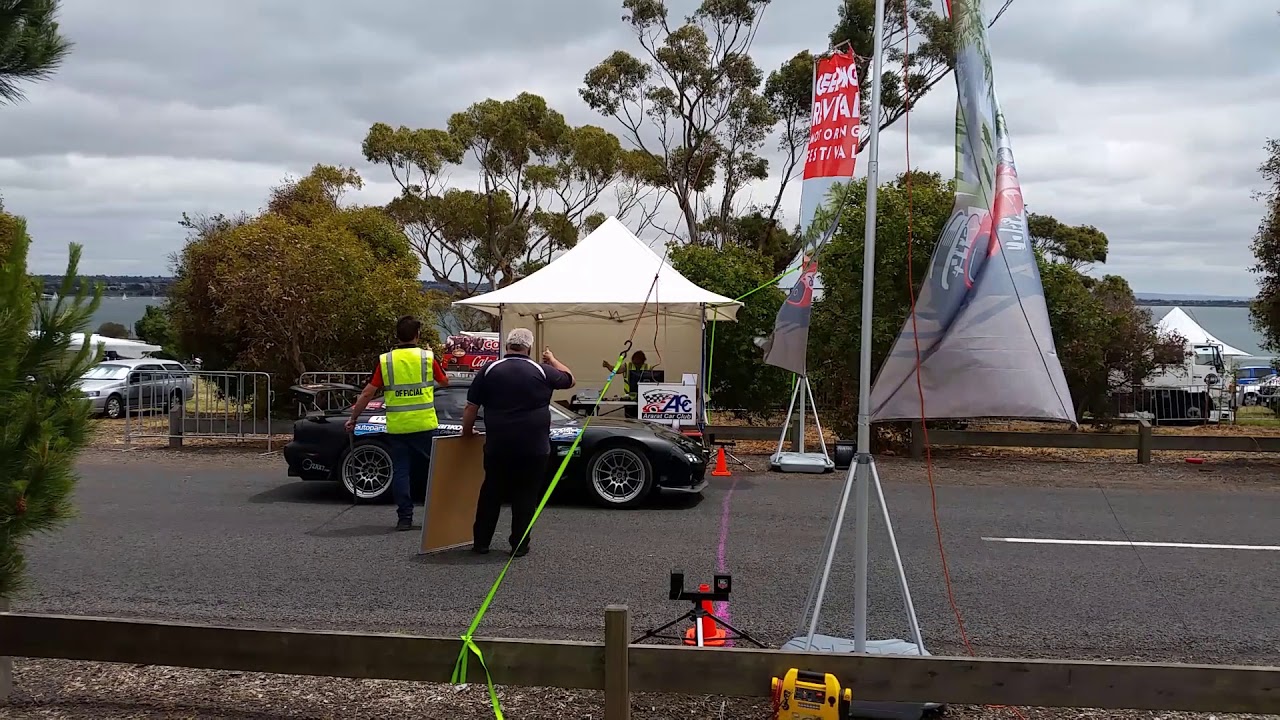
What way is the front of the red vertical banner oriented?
toward the camera

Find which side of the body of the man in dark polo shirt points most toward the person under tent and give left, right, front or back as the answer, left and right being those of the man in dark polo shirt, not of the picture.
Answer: front

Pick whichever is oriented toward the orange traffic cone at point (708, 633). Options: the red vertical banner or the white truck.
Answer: the red vertical banner

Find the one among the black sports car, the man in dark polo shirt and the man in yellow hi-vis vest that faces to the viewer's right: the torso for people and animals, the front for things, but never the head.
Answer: the black sports car

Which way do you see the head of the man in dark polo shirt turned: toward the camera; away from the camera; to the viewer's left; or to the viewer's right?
away from the camera

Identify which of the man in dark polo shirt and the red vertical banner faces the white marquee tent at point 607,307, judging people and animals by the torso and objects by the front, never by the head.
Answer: the man in dark polo shirt

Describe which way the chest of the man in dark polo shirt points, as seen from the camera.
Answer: away from the camera

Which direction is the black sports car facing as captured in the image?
to the viewer's right

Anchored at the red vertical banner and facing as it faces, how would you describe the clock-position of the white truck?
The white truck is roughly at 7 o'clock from the red vertical banner.

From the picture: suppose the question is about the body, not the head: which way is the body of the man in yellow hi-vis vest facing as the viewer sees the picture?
away from the camera

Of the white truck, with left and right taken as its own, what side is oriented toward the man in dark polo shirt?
right

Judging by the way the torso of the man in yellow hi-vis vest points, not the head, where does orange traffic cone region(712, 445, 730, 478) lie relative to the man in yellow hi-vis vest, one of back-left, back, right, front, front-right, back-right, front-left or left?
front-right

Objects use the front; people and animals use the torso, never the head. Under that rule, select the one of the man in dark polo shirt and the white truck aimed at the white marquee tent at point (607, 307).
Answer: the man in dark polo shirt

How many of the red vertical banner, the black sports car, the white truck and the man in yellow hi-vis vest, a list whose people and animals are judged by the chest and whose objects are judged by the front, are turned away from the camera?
1

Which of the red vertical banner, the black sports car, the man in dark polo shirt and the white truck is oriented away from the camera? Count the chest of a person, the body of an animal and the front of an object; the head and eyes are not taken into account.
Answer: the man in dark polo shirt

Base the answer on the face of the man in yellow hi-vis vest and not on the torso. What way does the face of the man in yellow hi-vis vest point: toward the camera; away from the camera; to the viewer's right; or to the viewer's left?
away from the camera
